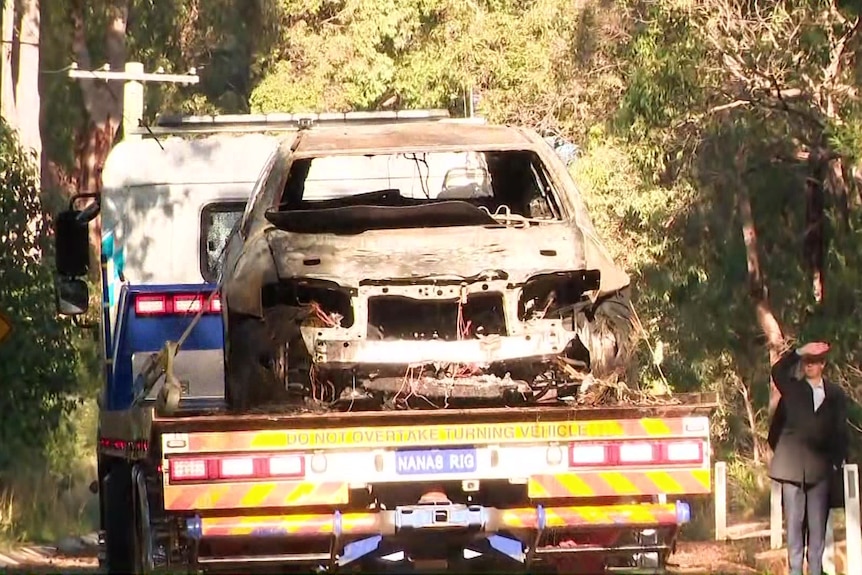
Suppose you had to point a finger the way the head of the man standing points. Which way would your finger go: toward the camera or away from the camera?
toward the camera

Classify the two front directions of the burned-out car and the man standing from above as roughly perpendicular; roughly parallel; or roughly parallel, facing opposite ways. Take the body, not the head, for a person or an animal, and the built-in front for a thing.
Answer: roughly parallel

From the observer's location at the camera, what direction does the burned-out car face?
facing the viewer

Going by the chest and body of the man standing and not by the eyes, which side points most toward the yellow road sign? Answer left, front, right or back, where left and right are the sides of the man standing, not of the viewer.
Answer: right

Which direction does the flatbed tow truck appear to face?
away from the camera

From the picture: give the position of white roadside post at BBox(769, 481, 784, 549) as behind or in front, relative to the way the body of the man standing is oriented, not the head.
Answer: behind

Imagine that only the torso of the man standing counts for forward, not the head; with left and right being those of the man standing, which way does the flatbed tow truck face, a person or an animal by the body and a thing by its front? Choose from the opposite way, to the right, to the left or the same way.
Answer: the opposite way

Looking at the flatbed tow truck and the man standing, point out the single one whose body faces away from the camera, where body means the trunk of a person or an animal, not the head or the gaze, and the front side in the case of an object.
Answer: the flatbed tow truck

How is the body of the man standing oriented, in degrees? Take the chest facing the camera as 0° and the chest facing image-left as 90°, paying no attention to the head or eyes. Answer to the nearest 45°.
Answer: approximately 0°
